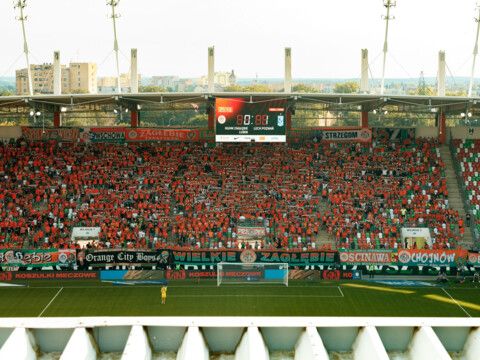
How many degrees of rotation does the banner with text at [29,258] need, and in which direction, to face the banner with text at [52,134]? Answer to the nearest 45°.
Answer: approximately 180°

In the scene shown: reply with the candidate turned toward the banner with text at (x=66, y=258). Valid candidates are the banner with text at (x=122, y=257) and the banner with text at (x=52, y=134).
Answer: the banner with text at (x=52, y=134)

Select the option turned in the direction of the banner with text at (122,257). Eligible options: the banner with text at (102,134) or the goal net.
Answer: the banner with text at (102,134)

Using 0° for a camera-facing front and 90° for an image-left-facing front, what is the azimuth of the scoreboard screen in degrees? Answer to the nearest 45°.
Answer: approximately 0°

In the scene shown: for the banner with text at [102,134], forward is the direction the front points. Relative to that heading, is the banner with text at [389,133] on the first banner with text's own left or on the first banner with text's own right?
on the first banner with text's own left

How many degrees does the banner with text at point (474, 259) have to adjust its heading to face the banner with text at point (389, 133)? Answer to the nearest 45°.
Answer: approximately 135° to its right

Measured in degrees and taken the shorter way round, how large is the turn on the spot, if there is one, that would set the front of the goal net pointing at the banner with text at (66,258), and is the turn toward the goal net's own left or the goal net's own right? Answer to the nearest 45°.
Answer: approximately 90° to the goal net's own right

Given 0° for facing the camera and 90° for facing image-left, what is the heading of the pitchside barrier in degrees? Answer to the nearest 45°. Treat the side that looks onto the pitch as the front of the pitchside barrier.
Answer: approximately 0°

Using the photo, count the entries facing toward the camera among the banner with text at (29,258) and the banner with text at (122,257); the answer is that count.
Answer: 2

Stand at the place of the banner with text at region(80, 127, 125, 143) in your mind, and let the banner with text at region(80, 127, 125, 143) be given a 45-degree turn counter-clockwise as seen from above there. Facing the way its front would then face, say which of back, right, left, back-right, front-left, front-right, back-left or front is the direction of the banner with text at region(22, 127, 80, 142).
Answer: back-right
